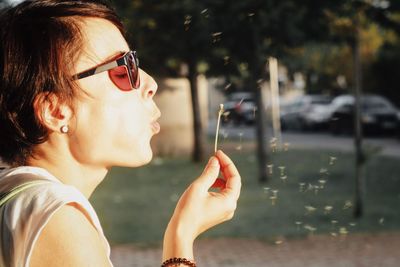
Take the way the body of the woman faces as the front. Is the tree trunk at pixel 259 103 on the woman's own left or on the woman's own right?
on the woman's own left

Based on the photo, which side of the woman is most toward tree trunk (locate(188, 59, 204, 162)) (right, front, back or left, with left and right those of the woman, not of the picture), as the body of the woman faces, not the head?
left

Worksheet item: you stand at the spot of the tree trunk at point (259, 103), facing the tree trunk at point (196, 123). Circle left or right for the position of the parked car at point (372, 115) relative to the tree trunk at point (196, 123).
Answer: right

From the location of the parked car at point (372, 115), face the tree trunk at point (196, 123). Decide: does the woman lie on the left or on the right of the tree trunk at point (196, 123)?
left

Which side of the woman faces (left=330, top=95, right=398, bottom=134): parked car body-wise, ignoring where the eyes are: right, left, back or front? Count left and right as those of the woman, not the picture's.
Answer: left

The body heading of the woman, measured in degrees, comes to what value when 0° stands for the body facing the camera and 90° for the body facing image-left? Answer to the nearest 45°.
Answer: approximately 270°

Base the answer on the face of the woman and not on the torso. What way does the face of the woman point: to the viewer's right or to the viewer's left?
to the viewer's right
